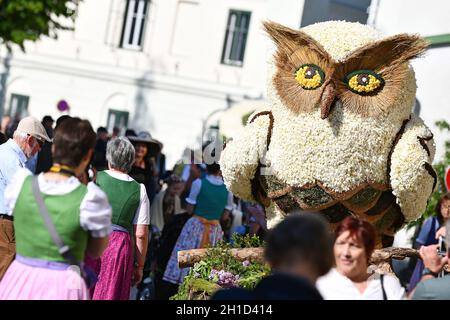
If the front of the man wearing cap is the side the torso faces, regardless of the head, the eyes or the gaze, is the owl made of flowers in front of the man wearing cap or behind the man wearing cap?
in front

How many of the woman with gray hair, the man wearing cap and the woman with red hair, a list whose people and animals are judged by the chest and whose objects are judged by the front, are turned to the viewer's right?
1

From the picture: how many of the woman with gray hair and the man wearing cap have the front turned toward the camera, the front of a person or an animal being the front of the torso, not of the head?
0

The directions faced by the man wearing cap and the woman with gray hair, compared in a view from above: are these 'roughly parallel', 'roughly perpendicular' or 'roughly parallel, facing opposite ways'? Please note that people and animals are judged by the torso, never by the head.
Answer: roughly perpendicular

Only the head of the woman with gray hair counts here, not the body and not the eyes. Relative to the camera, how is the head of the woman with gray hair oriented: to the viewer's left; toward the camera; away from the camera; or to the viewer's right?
away from the camera

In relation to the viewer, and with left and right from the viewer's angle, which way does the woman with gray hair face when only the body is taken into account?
facing away from the viewer

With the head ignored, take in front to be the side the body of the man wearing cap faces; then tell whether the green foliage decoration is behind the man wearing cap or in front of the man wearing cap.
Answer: in front

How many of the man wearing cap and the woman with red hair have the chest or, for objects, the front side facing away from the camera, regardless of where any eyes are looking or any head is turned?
0

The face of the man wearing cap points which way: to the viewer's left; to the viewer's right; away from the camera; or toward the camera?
to the viewer's right

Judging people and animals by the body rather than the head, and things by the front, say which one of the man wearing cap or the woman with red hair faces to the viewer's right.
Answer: the man wearing cap

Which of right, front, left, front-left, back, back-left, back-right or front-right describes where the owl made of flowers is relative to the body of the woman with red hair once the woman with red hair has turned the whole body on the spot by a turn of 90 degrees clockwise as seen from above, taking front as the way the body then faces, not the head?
right

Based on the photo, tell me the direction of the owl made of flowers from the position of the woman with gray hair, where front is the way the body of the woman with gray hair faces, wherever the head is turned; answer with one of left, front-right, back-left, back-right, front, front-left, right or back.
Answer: right

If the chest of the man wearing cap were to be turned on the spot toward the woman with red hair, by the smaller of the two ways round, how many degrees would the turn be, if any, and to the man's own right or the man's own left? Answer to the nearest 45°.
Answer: approximately 45° to the man's own right

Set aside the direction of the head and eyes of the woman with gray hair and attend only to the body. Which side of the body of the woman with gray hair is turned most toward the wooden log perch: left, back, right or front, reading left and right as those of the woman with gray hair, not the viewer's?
right

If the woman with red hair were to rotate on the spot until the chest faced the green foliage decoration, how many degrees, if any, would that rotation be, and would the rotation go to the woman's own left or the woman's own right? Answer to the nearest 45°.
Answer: approximately 135° to the woman's own right
